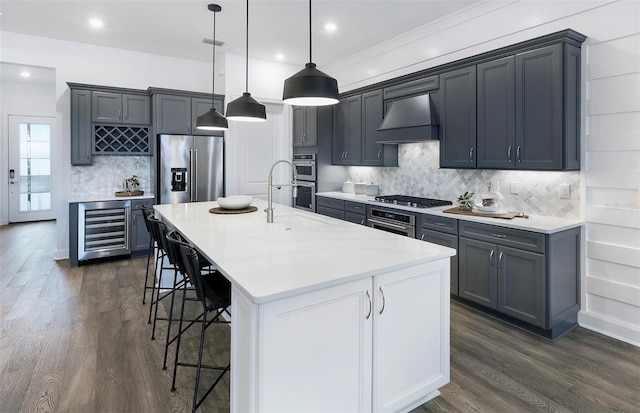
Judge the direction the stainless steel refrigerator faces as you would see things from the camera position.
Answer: facing the viewer

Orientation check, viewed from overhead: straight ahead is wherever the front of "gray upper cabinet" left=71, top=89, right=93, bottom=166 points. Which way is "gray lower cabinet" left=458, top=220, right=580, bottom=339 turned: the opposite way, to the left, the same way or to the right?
to the right

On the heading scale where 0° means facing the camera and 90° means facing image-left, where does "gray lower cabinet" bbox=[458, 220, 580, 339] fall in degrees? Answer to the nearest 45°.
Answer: approximately 45°

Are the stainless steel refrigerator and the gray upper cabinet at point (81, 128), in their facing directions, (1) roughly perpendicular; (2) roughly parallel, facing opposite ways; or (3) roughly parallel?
roughly parallel

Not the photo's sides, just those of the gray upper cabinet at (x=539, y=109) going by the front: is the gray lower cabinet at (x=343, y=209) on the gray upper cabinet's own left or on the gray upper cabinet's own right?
on the gray upper cabinet's own right

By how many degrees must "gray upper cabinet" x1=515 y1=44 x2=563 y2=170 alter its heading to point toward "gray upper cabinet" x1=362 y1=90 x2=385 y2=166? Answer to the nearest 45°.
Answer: approximately 90° to its right

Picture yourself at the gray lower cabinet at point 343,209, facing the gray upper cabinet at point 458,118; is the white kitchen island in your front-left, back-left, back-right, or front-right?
front-right

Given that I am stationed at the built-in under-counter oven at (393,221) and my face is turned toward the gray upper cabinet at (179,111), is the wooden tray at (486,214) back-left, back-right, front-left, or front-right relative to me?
back-left

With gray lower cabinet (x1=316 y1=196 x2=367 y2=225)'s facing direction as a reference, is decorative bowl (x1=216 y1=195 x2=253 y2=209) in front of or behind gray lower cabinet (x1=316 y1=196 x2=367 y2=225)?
in front

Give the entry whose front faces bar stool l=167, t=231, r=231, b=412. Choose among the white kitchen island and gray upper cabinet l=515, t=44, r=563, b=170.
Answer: the gray upper cabinet

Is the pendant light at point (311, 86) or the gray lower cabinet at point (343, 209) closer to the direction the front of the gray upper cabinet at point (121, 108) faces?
the pendant light

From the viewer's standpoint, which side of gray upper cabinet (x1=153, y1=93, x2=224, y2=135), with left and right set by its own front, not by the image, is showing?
front

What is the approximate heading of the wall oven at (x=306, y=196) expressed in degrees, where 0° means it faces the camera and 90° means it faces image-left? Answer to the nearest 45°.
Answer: approximately 45°

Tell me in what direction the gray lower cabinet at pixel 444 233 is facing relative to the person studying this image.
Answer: facing the viewer and to the left of the viewer
